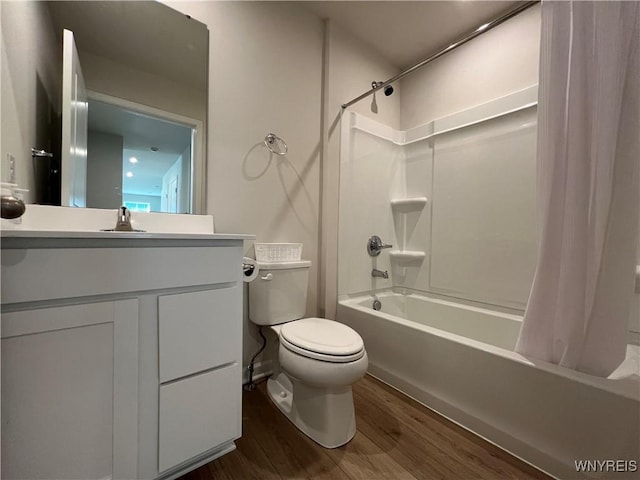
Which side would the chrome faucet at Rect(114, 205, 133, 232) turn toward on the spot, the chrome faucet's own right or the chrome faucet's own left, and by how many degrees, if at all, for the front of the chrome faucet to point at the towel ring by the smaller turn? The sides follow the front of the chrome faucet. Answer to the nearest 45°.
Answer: approximately 90° to the chrome faucet's own left

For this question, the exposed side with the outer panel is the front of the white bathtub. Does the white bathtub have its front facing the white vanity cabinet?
yes

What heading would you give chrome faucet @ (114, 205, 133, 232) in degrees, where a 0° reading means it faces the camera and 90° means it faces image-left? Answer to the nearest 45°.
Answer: approximately 0°

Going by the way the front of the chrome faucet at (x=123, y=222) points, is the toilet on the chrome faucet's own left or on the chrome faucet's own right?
on the chrome faucet's own left

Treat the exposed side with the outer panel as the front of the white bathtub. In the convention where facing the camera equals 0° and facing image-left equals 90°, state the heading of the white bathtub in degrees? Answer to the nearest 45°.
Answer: approximately 45°

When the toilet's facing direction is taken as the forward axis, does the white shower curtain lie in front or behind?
in front

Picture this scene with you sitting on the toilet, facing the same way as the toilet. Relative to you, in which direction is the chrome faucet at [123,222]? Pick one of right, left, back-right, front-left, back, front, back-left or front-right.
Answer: back-right

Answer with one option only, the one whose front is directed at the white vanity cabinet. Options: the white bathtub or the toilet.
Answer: the white bathtub

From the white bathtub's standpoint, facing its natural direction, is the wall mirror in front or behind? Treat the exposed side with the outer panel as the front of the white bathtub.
in front

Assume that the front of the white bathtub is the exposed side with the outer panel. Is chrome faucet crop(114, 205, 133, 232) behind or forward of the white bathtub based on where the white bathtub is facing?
forward

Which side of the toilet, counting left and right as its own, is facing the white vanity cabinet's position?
right
